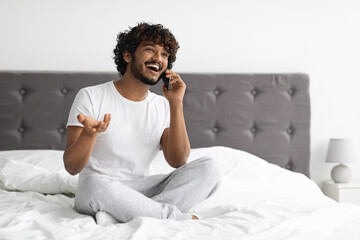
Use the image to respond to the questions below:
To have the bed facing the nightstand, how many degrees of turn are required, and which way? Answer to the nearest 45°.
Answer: approximately 135° to its left

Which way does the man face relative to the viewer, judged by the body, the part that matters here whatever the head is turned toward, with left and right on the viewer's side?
facing the viewer and to the right of the viewer

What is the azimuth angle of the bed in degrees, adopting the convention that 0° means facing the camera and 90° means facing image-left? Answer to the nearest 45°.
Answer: approximately 0°

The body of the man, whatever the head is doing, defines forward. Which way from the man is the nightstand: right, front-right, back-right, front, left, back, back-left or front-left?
left
